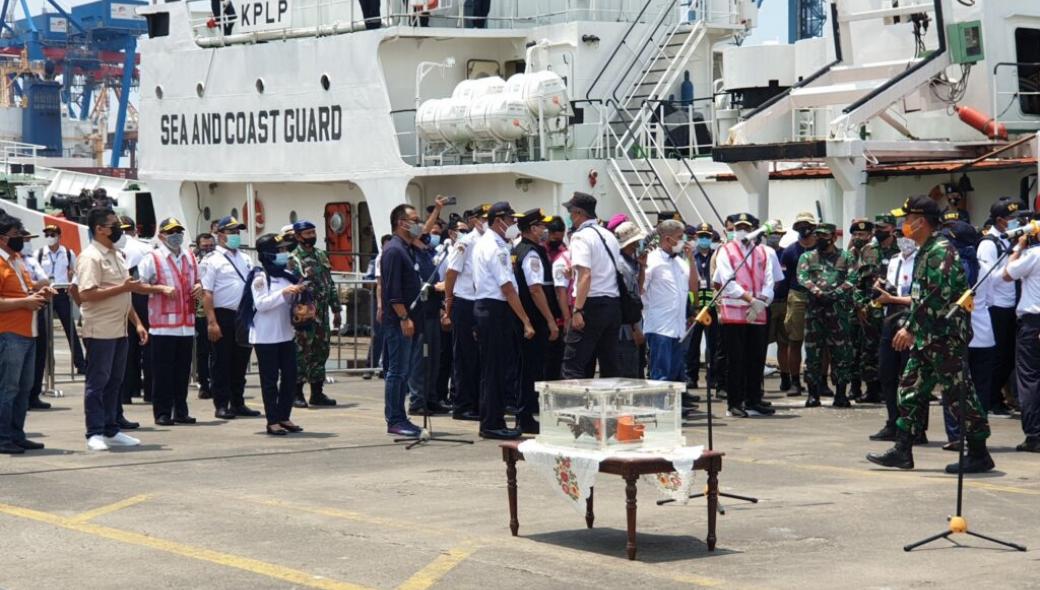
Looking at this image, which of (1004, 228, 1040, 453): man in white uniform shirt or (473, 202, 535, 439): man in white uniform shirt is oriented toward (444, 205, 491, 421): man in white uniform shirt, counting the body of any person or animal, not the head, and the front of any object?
(1004, 228, 1040, 453): man in white uniform shirt

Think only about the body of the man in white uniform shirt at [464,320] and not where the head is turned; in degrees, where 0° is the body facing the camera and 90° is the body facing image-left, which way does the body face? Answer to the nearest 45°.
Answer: approximately 270°

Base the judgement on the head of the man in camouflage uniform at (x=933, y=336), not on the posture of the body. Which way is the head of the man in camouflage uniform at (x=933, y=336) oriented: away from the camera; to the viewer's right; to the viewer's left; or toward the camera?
to the viewer's left

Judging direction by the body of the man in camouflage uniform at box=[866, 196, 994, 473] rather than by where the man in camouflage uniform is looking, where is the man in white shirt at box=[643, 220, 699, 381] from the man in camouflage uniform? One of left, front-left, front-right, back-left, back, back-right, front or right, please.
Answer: front-right

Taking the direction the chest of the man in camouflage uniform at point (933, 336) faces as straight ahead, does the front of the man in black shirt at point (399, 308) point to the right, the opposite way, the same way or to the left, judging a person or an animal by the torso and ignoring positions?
the opposite way

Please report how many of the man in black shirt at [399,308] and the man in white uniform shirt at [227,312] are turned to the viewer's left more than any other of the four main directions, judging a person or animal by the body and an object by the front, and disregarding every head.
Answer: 0

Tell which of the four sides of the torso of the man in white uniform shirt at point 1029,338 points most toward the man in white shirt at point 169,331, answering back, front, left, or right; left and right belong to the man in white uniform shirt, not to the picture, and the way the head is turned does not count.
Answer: front

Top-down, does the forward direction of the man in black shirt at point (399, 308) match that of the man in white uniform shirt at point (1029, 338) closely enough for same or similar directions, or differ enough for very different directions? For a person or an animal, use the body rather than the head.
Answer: very different directions

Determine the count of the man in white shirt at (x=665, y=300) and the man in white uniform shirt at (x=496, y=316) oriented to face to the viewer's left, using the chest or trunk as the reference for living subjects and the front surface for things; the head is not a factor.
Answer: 0

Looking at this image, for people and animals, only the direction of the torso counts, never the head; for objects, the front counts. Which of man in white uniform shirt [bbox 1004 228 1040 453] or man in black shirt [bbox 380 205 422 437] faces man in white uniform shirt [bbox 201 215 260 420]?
man in white uniform shirt [bbox 1004 228 1040 453]

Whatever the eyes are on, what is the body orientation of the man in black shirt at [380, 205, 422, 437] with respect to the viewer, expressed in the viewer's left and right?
facing to the right of the viewer

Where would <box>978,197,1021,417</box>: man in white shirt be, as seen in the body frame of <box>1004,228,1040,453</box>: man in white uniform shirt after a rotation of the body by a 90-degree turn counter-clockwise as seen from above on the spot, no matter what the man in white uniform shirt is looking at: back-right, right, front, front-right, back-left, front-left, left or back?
back
